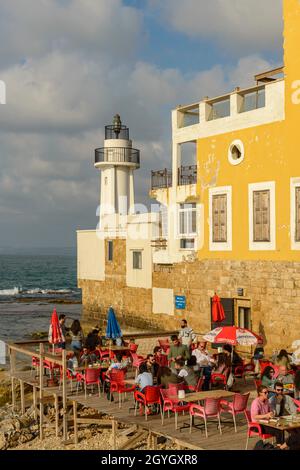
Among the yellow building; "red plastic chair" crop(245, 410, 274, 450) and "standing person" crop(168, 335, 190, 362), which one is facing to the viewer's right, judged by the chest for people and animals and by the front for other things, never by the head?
the red plastic chair

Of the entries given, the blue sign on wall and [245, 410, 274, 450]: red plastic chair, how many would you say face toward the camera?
1

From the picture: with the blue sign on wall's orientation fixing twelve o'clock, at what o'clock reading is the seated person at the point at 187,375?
The seated person is roughly at 12 o'clock from the blue sign on wall.

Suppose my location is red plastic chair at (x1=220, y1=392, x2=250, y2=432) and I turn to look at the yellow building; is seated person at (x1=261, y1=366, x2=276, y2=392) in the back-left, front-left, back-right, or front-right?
front-right

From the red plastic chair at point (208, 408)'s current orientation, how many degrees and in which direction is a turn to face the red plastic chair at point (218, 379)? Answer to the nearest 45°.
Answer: approximately 45° to its right

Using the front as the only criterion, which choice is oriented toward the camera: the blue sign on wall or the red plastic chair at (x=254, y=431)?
the blue sign on wall

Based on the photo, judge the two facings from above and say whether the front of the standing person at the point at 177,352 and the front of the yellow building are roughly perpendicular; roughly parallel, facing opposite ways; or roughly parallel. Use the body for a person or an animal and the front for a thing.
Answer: roughly parallel

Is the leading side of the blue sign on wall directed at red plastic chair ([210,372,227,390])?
yes

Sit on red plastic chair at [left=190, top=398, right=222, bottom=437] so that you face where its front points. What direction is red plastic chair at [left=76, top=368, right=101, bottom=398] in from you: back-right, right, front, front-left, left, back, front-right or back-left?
front

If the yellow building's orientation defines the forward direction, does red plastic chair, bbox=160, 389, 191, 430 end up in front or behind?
in front

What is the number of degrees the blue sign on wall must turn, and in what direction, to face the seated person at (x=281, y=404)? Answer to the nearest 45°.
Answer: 0° — it already faces them

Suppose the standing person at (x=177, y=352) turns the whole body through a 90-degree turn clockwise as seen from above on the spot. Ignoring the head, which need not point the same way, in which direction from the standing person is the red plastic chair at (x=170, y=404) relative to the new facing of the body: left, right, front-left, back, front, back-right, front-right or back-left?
back-left

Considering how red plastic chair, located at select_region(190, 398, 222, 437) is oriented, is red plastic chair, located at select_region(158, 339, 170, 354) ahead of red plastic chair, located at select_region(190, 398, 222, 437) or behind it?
ahead

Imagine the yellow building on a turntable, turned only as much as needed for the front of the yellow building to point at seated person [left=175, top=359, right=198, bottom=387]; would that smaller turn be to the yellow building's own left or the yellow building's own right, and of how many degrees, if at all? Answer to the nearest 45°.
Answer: approximately 45° to the yellow building's own left

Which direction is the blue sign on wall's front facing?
toward the camera

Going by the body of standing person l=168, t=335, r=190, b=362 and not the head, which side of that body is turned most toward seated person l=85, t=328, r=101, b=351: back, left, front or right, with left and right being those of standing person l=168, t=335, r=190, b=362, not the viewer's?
right
